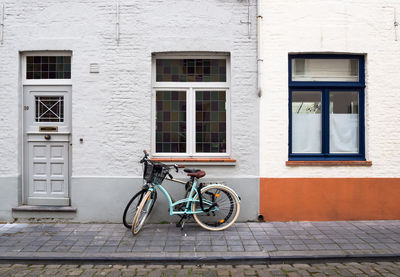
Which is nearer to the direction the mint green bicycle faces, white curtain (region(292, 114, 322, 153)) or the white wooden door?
the white wooden door

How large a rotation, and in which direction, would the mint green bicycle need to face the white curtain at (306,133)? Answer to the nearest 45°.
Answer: approximately 180°

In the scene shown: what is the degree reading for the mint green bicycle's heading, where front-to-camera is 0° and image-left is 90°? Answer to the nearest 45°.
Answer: approximately 90°

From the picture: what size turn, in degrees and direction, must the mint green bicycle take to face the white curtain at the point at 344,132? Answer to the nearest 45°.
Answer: approximately 180°

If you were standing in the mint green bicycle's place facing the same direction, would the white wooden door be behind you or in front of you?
in front

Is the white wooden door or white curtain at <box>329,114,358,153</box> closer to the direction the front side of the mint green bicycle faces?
the white wooden door
